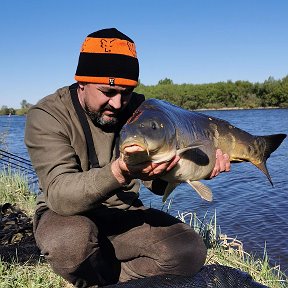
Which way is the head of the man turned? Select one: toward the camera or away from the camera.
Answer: toward the camera

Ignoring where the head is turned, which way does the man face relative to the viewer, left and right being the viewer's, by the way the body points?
facing the viewer and to the right of the viewer
